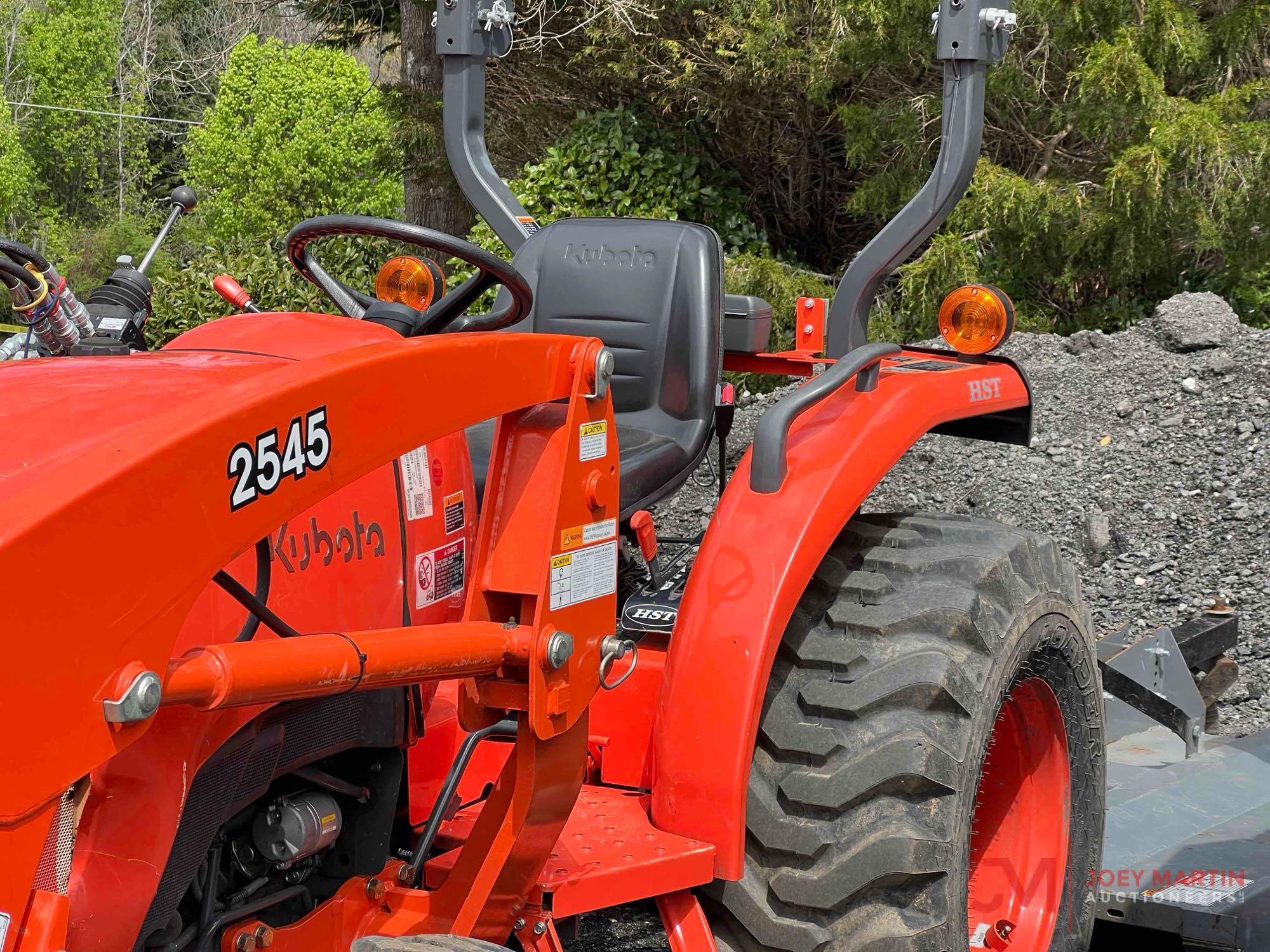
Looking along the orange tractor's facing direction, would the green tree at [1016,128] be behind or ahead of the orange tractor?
behind

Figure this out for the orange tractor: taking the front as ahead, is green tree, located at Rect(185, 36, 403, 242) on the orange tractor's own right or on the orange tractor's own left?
on the orange tractor's own right

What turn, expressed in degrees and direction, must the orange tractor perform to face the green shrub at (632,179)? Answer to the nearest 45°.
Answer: approximately 135° to its right

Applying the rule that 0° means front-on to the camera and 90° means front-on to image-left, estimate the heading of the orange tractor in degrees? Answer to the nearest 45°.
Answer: approximately 45°

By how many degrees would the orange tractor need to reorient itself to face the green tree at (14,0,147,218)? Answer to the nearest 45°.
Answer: approximately 135° to its right
